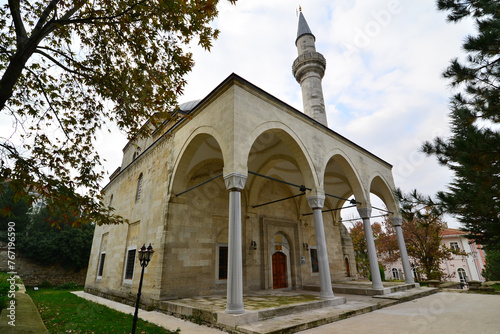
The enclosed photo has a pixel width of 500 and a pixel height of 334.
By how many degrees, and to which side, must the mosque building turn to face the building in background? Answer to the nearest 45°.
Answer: approximately 90° to its left

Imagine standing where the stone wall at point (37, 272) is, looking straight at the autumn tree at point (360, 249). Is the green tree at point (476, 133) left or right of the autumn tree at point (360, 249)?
right

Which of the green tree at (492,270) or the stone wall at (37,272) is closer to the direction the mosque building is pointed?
the green tree

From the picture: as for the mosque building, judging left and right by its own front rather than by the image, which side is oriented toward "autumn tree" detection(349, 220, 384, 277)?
left

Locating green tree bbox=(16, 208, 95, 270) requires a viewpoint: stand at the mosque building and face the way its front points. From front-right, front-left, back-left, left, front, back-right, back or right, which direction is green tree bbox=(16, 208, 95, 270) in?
back

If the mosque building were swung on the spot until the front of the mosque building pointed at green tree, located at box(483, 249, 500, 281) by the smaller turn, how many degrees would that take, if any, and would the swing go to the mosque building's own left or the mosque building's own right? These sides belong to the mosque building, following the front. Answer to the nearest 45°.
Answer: approximately 90° to the mosque building's own left

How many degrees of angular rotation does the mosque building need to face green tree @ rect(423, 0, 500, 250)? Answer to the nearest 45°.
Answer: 0° — it already faces it

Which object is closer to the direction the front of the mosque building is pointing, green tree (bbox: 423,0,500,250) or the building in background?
the green tree

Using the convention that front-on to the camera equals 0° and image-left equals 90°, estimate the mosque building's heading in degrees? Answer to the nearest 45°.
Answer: approximately 315°
